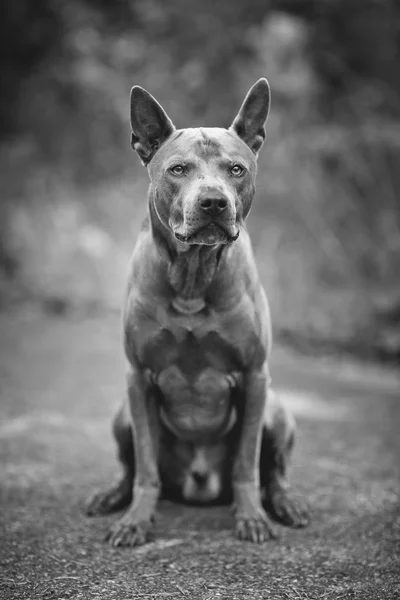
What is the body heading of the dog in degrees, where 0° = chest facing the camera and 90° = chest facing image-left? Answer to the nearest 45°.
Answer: approximately 0°
